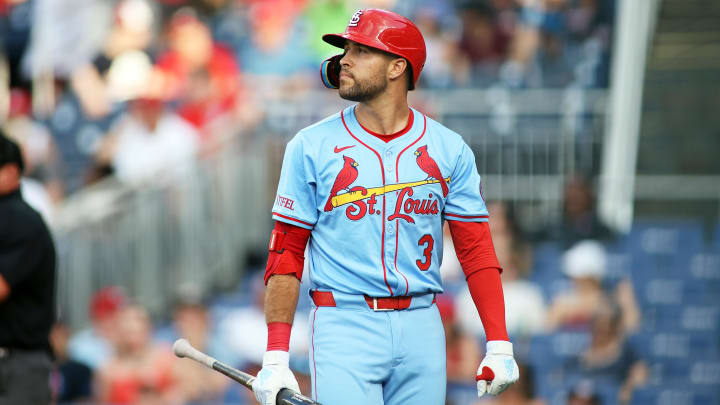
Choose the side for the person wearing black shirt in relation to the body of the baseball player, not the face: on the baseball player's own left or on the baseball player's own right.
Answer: on the baseball player's own right

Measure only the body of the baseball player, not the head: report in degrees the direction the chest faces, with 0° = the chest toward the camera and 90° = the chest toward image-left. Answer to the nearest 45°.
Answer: approximately 0°
